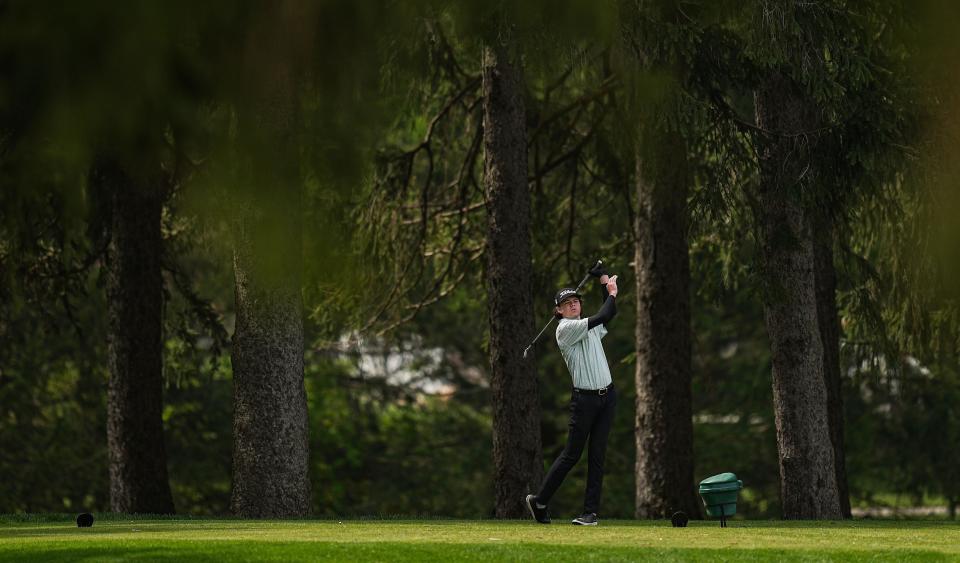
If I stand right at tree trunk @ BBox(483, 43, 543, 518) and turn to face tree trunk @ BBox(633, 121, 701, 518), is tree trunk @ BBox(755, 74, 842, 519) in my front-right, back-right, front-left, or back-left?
front-right

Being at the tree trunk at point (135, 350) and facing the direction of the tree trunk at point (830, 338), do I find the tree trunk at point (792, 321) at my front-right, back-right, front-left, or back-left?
front-right

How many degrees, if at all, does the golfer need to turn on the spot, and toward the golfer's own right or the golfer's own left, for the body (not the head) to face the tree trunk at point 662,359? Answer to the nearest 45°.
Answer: approximately 135° to the golfer's own left

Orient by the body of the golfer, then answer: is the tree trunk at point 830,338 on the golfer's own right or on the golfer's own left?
on the golfer's own left

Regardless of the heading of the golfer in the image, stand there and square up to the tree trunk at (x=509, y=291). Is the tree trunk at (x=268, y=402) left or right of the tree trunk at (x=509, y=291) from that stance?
left

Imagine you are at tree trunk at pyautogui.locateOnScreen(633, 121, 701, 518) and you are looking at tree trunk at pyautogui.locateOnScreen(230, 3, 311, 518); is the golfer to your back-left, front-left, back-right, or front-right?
front-left

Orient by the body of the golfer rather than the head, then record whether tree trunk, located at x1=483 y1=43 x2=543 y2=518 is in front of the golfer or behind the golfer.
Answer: behind

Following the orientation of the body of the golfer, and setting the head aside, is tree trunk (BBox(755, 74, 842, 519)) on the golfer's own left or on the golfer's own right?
on the golfer's own left

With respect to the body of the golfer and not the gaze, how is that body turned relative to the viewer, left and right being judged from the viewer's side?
facing the viewer and to the right of the viewer
